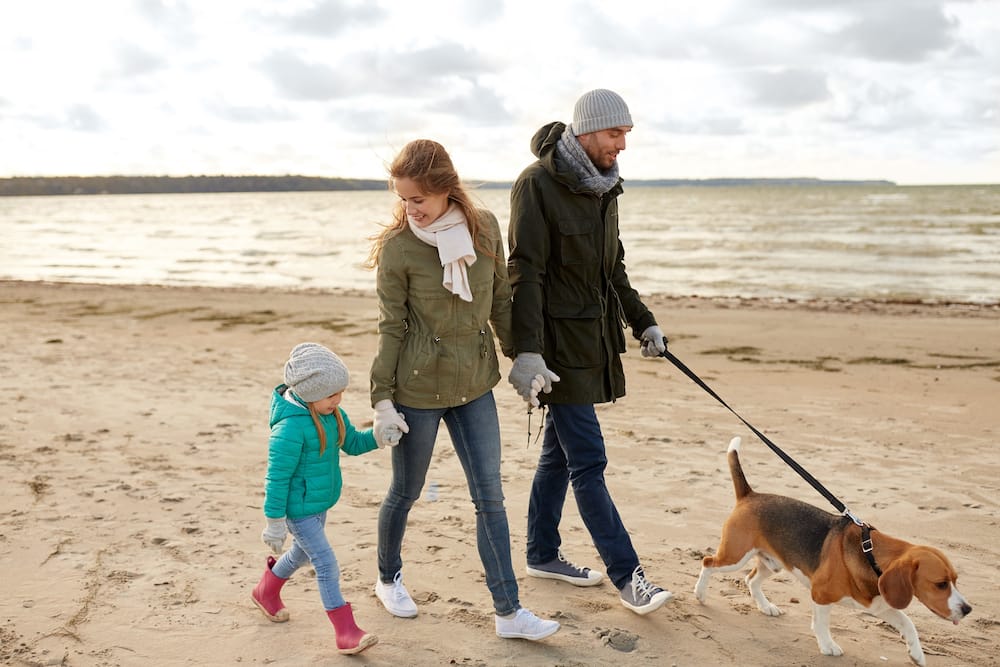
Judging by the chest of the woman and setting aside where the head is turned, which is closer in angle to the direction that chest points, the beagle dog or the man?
the beagle dog

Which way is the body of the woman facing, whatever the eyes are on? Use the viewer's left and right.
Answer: facing the viewer and to the right of the viewer

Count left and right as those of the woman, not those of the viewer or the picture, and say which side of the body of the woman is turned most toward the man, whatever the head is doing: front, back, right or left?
left

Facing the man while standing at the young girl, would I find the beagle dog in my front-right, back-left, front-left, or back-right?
front-right

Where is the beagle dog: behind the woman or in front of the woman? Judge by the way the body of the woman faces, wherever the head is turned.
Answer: in front

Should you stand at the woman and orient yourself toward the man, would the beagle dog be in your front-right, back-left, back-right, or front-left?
front-right

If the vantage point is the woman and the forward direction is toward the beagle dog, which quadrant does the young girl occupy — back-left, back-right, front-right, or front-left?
back-right

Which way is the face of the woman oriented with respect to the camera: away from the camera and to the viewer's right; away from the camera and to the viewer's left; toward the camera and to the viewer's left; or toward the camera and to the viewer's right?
toward the camera and to the viewer's left
